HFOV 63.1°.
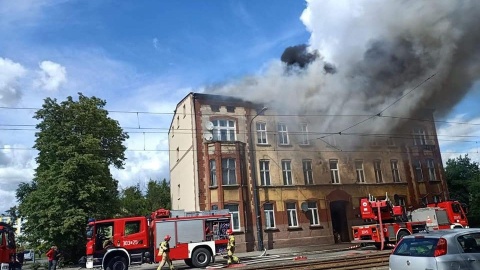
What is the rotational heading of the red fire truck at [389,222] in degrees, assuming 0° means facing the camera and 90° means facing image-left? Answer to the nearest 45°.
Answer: approximately 225°

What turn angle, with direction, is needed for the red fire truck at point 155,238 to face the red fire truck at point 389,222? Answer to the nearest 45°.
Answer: approximately 180°

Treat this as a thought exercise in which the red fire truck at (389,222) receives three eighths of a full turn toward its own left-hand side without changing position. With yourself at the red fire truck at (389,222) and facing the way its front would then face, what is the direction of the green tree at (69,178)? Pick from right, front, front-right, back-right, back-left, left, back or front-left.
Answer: front

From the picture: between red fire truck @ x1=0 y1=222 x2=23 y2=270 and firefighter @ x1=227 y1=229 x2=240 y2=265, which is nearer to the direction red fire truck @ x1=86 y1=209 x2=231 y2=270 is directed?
the red fire truck

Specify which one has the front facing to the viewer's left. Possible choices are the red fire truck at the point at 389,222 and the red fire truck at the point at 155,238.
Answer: the red fire truck at the point at 155,238

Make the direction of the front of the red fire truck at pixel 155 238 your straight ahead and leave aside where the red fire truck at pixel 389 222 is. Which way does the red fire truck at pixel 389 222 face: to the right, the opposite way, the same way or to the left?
the opposite way

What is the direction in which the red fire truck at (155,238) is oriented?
to the viewer's left

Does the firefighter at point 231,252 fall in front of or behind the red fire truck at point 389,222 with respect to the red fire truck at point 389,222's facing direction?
behind

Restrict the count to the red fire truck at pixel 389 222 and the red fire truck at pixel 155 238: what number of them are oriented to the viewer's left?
1

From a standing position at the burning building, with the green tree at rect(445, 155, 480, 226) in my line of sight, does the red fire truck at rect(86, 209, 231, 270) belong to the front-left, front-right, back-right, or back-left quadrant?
back-right

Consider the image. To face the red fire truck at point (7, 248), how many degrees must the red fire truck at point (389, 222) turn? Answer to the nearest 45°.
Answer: approximately 180°

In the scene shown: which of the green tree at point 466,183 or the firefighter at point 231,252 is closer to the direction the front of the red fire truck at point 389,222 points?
the green tree

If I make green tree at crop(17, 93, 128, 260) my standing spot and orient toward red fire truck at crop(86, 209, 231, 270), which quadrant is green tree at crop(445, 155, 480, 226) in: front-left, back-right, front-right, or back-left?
front-left

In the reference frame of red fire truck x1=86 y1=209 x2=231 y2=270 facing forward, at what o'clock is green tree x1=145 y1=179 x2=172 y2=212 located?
The green tree is roughly at 3 o'clock from the red fire truck.

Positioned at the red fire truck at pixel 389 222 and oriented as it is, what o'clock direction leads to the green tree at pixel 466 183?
The green tree is roughly at 11 o'clock from the red fire truck.

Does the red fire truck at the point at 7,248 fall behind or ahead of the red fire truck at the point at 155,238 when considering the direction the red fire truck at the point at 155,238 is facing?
ahead

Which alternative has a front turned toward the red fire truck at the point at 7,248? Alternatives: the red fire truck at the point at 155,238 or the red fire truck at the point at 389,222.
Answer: the red fire truck at the point at 155,238

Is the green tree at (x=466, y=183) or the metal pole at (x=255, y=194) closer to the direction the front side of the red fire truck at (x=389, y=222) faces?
the green tree
